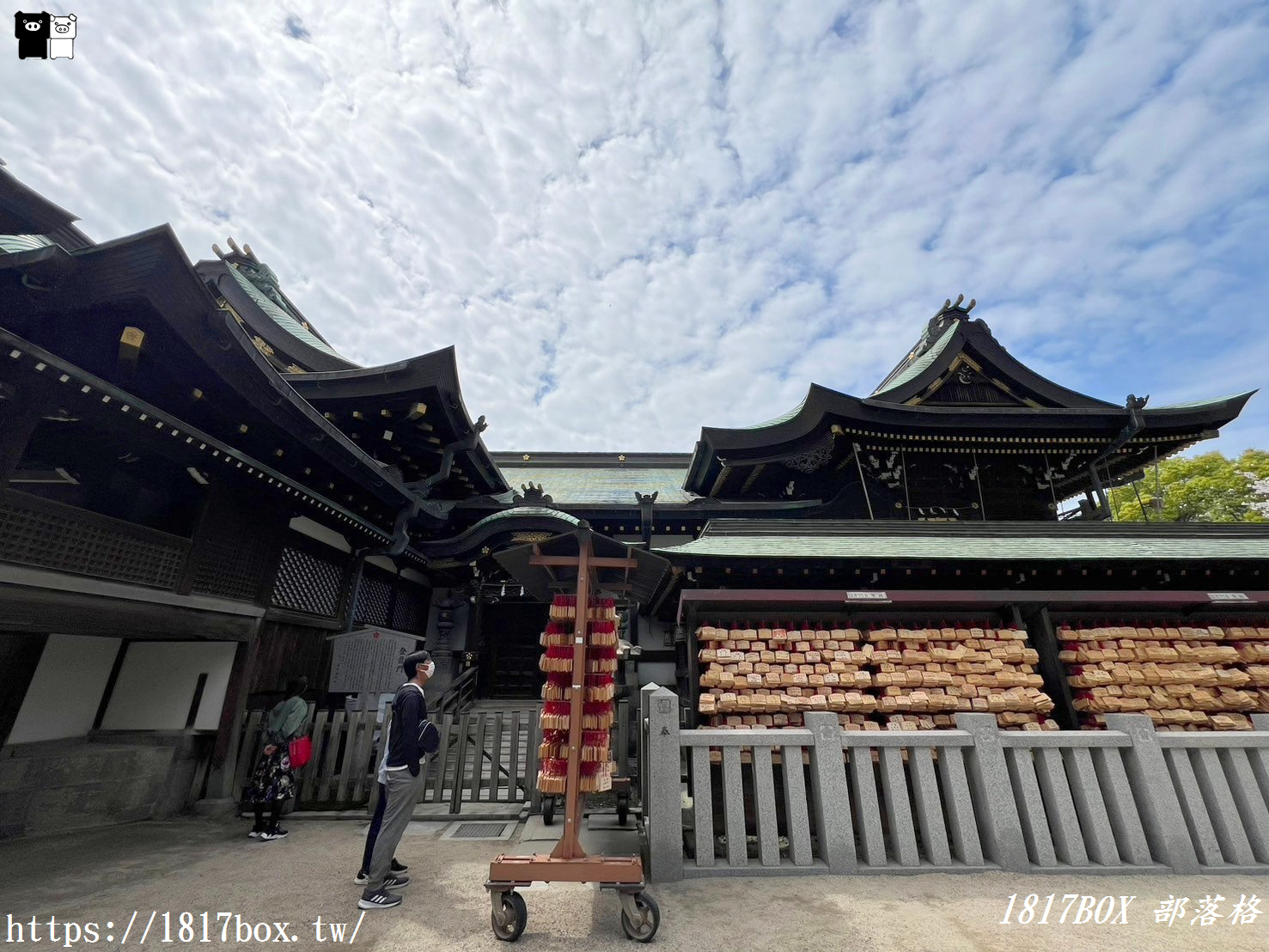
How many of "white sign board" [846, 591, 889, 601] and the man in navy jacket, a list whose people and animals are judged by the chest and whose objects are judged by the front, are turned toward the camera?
1

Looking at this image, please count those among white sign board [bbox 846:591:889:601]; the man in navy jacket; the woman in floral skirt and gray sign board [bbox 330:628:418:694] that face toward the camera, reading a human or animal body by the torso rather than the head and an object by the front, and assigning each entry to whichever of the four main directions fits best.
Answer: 2

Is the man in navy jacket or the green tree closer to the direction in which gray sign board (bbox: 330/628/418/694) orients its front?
the man in navy jacket

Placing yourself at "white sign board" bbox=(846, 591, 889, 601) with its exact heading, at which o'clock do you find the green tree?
The green tree is roughly at 7 o'clock from the white sign board.

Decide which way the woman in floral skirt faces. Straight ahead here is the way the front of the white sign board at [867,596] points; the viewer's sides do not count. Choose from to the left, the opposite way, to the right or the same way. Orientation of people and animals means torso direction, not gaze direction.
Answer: the opposite way

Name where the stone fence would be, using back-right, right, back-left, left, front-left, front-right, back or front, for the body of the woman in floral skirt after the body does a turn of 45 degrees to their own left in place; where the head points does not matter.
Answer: back-right

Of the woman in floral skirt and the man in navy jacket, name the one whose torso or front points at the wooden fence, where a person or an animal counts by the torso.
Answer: the woman in floral skirt

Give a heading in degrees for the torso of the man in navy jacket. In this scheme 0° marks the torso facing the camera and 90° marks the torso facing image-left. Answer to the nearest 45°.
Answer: approximately 270°

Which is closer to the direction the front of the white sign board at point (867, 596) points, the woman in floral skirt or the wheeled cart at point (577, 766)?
the wheeled cart

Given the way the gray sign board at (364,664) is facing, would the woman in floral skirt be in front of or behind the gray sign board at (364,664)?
in front

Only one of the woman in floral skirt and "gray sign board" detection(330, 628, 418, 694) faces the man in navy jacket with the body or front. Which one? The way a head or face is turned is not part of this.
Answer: the gray sign board

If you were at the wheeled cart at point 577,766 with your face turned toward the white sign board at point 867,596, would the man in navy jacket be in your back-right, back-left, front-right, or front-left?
back-left

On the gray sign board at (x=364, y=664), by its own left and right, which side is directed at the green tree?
left

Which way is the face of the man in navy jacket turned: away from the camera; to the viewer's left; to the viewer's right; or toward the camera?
to the viewer's right

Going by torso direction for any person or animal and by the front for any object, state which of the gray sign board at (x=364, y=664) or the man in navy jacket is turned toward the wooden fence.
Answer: the gray sign board

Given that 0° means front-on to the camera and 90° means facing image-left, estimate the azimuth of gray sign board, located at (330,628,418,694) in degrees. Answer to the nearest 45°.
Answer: approximately 0°
